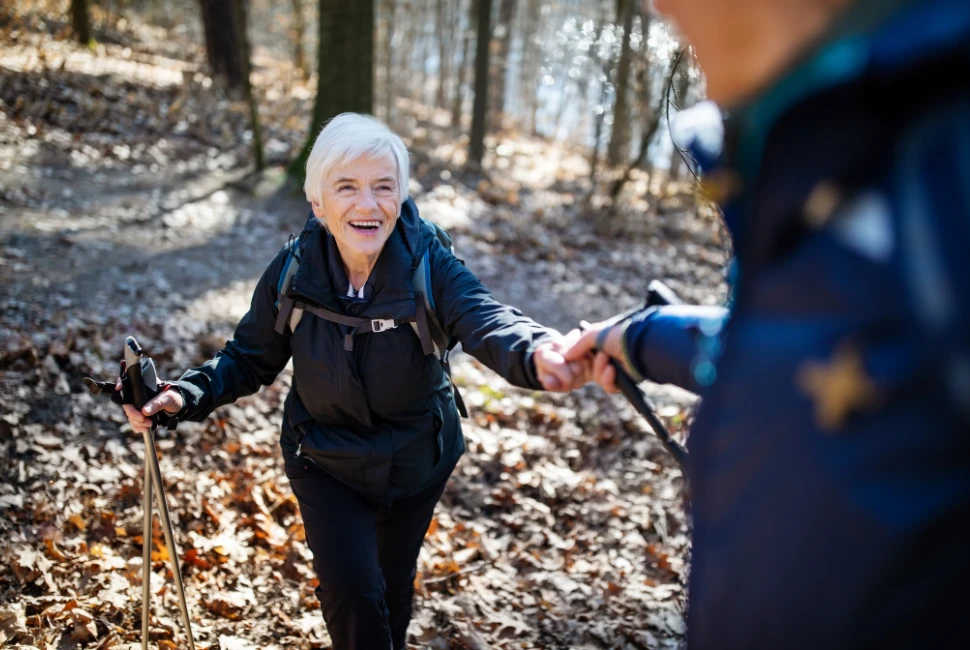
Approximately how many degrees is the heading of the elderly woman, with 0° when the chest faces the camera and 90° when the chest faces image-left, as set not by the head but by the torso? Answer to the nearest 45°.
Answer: approximately 0°

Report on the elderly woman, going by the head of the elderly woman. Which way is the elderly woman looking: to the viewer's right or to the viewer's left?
to the viewer's right

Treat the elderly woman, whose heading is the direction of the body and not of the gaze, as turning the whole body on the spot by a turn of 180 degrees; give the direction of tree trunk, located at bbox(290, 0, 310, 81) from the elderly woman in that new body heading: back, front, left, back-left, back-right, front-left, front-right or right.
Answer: front

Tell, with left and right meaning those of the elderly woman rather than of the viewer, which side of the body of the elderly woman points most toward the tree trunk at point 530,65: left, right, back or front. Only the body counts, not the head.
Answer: back

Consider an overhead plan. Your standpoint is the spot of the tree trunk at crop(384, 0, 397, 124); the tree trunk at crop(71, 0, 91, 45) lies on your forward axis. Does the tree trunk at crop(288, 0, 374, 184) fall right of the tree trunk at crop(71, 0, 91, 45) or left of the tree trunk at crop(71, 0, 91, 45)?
left

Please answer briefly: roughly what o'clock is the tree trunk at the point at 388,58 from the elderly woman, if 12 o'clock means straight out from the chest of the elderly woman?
The tree trunk is roughly at 6 o'clock from the elderly woman.

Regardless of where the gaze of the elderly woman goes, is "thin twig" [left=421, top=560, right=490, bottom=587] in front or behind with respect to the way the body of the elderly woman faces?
behind

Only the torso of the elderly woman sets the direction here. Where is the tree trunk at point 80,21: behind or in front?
behind

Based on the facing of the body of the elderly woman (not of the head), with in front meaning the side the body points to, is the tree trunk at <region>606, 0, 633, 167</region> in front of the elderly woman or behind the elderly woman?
behind

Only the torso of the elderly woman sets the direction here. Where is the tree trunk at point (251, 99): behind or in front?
behind
